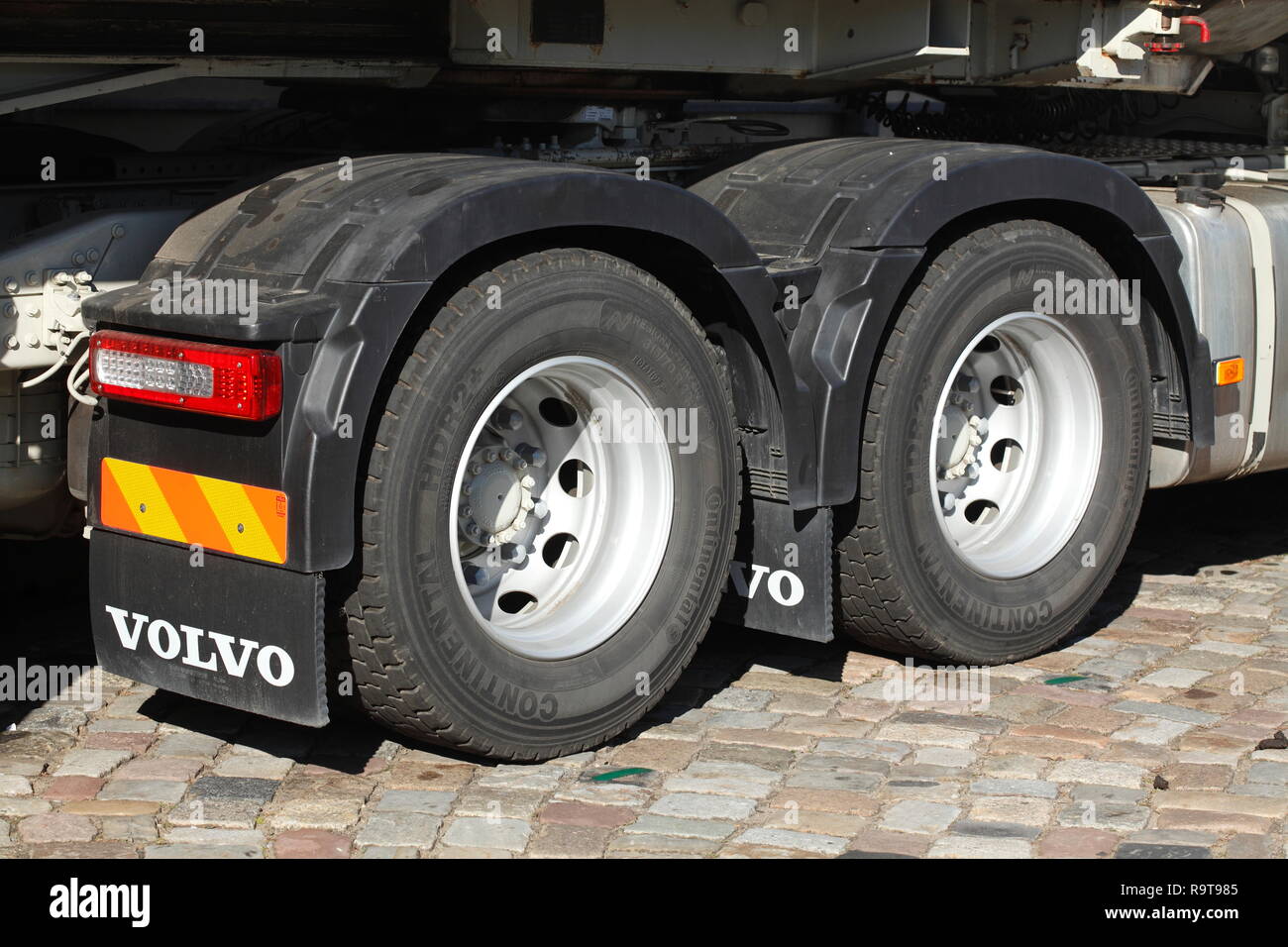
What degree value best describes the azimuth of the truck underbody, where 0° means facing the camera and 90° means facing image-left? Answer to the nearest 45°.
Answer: approximately 225°

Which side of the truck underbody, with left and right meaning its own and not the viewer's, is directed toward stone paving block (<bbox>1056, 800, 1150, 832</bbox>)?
right

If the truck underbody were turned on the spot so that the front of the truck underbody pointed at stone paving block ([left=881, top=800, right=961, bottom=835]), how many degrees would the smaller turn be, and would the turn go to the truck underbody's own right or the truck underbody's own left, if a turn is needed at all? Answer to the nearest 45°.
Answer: approximately 90° to the truck underbody's own right

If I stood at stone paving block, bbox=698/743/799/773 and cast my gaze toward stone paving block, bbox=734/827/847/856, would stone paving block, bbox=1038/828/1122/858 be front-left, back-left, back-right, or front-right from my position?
front-left

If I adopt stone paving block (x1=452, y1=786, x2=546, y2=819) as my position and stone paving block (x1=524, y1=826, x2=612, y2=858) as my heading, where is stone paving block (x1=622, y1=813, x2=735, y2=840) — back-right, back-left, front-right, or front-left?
front-left

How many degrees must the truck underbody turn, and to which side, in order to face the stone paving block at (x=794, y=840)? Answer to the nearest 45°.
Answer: approximately 90° to its right

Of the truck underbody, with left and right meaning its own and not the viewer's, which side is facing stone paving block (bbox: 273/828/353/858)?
back
